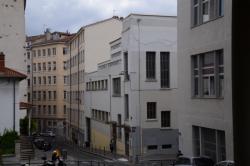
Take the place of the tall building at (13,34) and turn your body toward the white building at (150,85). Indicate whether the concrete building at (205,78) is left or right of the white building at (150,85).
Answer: right

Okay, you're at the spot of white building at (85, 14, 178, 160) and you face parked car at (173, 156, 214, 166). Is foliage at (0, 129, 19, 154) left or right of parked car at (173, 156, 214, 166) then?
right
